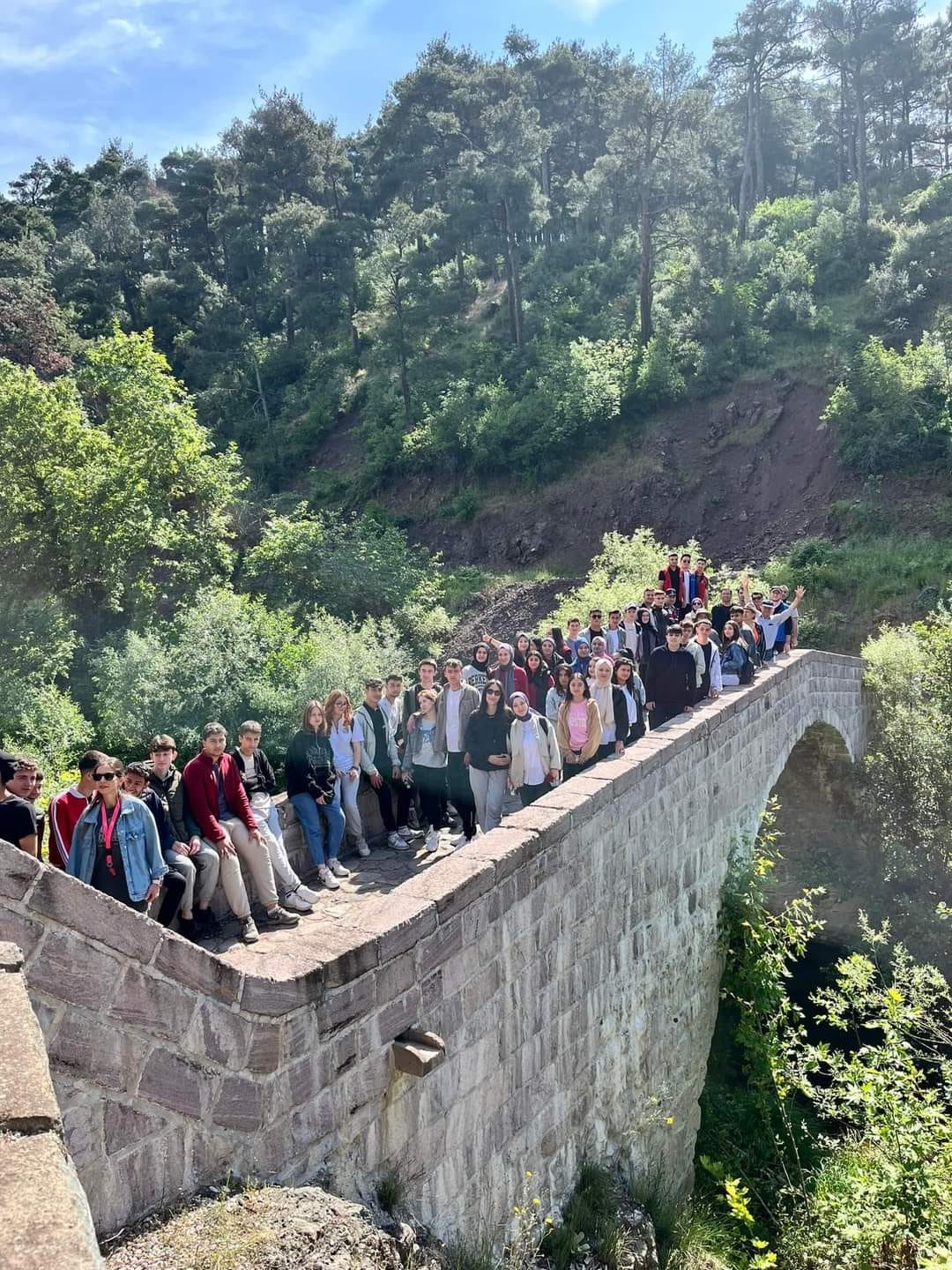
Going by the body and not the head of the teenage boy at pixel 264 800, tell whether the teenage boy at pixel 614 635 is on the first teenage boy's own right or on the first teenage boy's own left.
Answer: on the first teenage boy's own left

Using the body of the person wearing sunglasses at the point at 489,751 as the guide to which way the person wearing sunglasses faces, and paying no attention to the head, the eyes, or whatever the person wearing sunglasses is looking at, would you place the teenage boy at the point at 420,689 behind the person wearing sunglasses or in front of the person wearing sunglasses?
behind

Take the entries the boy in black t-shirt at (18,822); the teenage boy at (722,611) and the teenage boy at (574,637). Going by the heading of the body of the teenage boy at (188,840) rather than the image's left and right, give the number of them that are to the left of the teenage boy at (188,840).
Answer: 2

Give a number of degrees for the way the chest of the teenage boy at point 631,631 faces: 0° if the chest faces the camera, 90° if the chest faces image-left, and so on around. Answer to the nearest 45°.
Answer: approximately 0°

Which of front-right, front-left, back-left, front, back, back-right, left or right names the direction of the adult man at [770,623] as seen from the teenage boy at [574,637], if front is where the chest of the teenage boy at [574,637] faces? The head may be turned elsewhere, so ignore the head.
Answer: back-left
